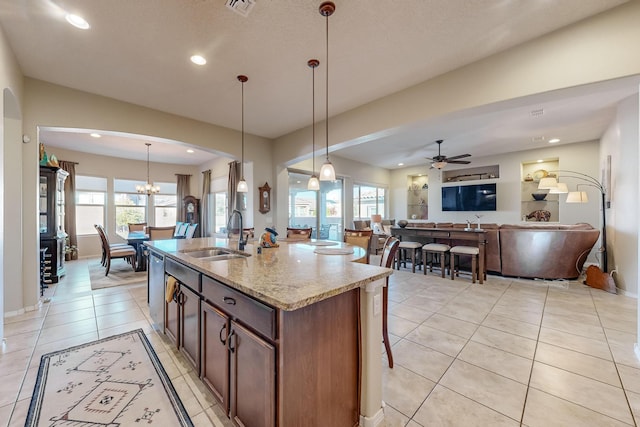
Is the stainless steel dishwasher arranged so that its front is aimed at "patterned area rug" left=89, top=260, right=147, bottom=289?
no

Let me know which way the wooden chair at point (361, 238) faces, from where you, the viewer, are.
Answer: facing the viewer and to the left of the viewer

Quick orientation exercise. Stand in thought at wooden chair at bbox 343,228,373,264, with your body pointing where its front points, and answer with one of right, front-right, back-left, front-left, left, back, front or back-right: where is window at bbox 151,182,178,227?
right

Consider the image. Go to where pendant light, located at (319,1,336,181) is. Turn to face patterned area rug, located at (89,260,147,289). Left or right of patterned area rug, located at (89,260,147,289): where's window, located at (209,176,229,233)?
right

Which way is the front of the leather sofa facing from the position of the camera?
facing away from the viewer

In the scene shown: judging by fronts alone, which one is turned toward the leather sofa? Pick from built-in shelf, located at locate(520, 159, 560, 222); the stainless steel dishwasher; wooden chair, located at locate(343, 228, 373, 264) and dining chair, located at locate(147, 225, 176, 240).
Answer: the built-in shelf

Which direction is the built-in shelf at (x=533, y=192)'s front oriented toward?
toward the camera

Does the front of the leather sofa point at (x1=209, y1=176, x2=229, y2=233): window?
no

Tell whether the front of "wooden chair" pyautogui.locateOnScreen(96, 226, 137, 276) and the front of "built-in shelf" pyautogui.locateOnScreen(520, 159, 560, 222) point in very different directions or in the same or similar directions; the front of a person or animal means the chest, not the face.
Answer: very different directions

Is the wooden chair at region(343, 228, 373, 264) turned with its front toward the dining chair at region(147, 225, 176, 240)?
no

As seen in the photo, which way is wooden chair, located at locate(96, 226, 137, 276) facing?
to the viewer's right

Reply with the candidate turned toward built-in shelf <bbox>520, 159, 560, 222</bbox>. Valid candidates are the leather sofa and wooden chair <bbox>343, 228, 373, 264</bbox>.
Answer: the leather sofa

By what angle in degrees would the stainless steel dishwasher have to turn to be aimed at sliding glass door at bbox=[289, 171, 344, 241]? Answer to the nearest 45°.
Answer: approximately 135° to its right

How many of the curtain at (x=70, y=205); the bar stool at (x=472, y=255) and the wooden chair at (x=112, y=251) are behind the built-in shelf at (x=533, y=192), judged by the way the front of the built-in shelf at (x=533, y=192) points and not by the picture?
0

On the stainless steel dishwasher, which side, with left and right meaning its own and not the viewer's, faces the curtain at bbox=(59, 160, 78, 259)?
right
